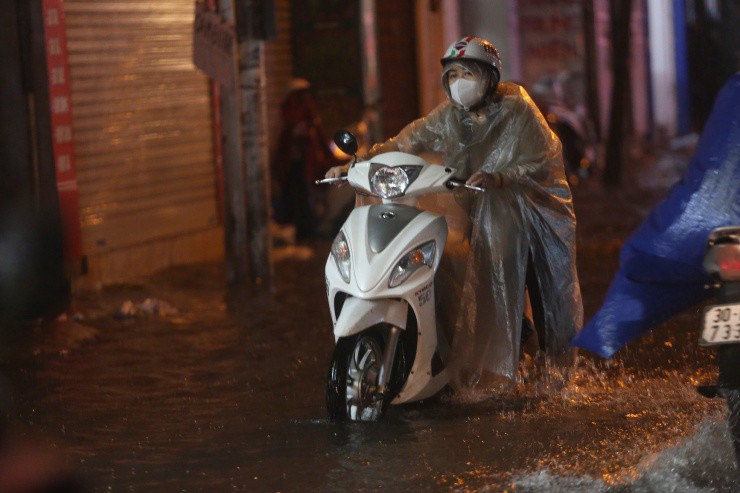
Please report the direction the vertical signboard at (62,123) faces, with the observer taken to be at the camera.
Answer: facing the viewer

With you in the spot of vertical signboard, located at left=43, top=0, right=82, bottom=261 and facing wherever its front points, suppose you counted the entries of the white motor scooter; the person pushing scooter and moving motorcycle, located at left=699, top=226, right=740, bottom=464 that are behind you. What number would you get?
0

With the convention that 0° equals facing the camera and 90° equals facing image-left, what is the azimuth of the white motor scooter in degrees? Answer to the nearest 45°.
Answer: approximately 45°

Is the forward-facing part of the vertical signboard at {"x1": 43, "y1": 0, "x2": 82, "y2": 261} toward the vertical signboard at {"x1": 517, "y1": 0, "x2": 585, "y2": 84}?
no

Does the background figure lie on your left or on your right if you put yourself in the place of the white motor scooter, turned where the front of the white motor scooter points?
on your right

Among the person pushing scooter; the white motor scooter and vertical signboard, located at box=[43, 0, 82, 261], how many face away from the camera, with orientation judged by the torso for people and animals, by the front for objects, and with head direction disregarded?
0

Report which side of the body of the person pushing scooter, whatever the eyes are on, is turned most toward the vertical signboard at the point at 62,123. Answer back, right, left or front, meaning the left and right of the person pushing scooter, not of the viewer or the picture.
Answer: right

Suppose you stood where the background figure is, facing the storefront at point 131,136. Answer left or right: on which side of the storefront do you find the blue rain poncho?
left

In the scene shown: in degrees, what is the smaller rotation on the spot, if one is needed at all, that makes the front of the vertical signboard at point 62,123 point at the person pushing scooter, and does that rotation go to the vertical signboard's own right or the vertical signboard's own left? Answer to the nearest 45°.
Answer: approximately 45° to the vertical signboard's own left

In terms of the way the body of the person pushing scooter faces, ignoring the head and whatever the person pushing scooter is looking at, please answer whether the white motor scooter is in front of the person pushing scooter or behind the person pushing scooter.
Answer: in front

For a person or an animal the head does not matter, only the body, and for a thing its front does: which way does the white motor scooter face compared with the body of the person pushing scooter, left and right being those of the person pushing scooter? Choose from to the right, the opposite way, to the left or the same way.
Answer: the same way

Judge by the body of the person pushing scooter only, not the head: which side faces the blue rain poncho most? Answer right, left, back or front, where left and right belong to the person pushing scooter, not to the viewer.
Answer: left

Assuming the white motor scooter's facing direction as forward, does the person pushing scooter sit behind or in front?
behind

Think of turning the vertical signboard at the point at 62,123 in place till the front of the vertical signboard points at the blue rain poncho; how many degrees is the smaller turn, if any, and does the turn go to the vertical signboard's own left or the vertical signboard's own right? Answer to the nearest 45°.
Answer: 0° — it already faces it

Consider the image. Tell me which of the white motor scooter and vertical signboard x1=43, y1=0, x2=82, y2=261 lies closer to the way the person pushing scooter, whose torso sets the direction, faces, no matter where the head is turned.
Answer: the white motor scooter

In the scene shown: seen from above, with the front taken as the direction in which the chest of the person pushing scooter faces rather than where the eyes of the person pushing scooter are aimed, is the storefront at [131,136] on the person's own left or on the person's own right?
on the person's own right

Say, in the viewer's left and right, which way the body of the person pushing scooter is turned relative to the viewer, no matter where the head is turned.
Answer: facing the viewer and to the left of the viewer
